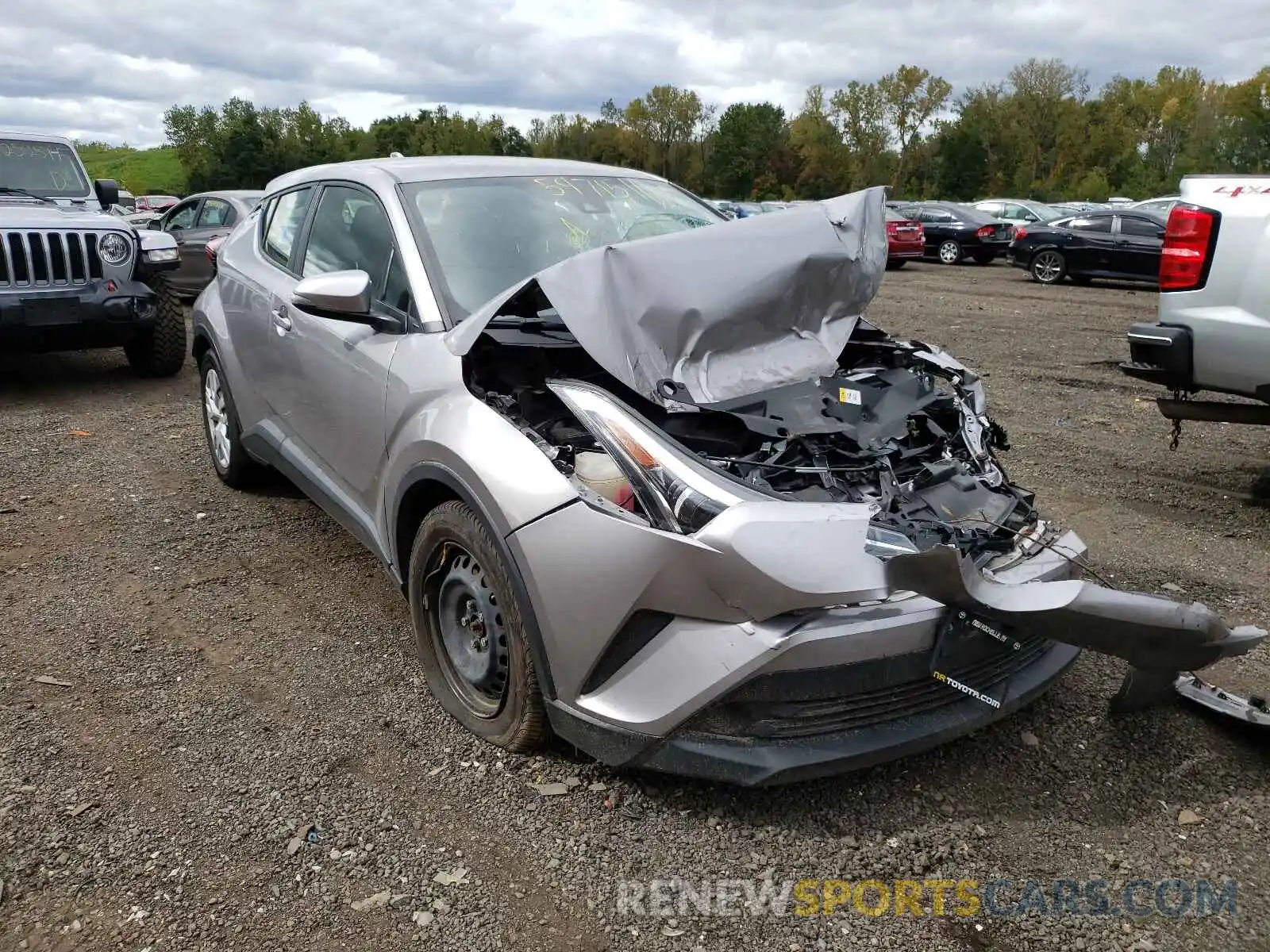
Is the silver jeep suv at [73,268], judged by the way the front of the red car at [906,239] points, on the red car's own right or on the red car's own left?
on the red car's own left

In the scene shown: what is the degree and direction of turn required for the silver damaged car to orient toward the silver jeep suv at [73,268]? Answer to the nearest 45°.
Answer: approximately 180°

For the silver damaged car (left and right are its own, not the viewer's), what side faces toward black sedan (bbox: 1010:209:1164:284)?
left

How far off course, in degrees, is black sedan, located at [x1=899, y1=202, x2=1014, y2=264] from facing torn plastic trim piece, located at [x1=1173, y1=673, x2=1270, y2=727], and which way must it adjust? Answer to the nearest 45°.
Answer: approximately 135° to its left

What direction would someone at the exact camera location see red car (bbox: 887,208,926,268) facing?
facing away from the viewer and to the left of the viewer

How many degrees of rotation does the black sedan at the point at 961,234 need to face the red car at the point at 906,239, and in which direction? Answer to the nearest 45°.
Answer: approximately 90° to its left
